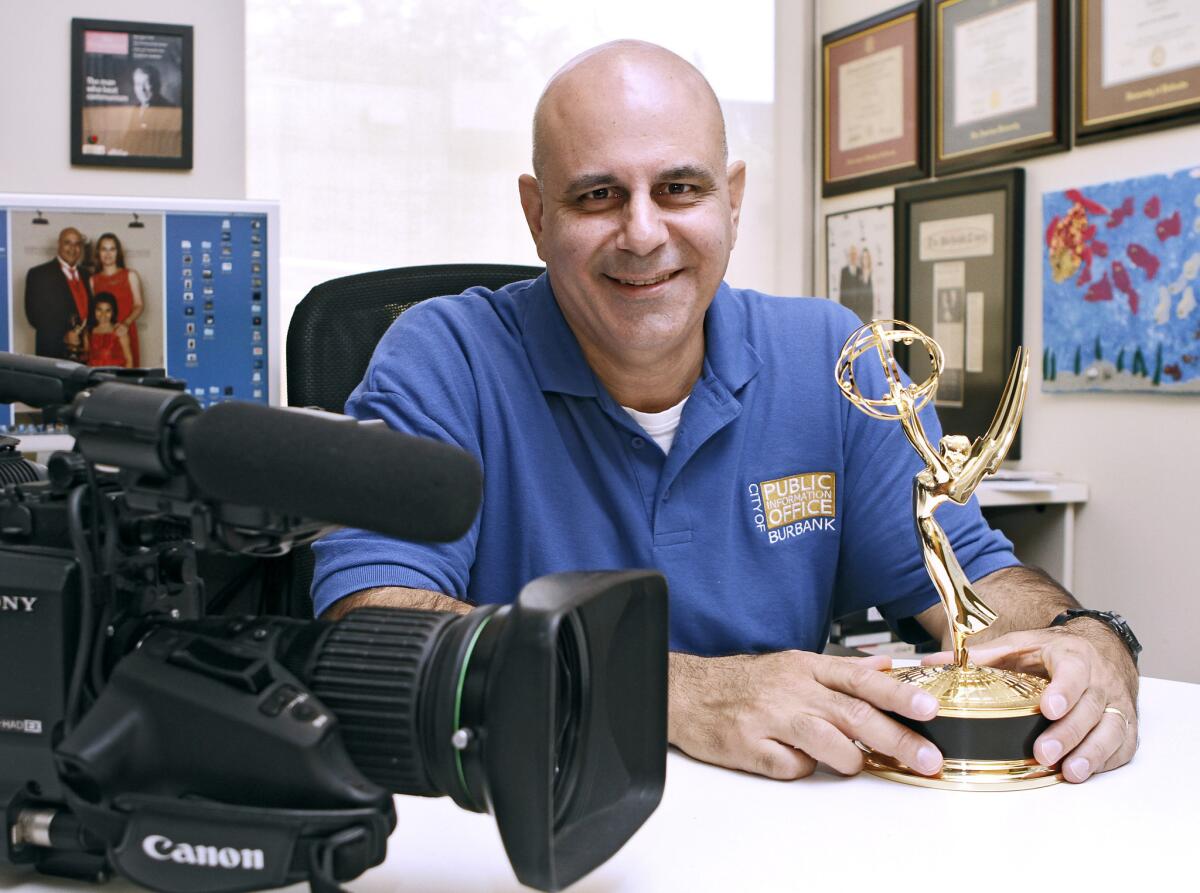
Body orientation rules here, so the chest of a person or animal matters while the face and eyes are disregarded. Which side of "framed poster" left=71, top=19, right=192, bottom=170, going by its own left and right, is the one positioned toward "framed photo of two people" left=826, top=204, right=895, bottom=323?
left

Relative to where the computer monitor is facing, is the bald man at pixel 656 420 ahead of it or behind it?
ahead

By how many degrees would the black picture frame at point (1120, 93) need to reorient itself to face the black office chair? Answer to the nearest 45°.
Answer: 0° — it already faces it

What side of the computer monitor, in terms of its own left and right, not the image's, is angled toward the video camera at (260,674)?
front

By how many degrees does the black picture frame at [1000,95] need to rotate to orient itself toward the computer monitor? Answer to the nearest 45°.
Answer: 0° — it already faces it

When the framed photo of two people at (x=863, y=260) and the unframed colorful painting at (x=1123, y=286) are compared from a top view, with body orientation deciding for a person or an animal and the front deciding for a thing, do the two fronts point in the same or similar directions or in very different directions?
same or similar directions

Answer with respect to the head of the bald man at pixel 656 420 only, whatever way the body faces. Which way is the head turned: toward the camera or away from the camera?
toward the camera

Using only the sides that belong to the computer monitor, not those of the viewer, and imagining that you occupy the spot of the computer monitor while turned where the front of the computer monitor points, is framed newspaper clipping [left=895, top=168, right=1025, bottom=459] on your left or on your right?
on your left

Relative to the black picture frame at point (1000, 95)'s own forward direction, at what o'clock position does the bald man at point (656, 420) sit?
The bald man is roughly at 11 o'clock from the black picture frame.

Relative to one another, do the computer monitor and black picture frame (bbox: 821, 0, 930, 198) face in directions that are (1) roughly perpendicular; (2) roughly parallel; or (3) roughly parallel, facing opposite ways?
roughly perpendicular

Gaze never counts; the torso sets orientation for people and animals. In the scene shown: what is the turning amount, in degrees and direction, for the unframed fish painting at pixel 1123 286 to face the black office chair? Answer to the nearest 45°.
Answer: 0° — it already faces it

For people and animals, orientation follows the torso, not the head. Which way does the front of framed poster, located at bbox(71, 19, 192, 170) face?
toward the camera

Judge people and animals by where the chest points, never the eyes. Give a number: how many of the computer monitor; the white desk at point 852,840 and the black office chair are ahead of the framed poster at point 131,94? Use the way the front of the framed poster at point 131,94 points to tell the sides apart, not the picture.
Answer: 3

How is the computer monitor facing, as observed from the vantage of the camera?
facing the viewer

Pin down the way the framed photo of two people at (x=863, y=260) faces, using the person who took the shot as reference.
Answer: facing the viewer and to the left of the viewer
